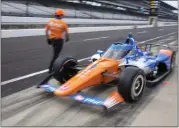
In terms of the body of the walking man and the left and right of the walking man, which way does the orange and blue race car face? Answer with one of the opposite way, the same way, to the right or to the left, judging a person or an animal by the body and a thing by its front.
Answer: the opposite way
